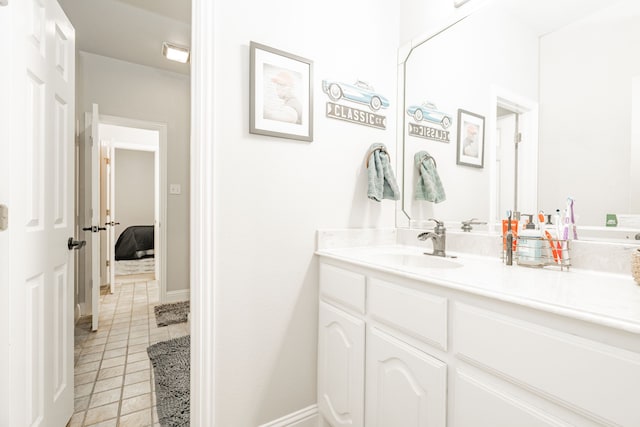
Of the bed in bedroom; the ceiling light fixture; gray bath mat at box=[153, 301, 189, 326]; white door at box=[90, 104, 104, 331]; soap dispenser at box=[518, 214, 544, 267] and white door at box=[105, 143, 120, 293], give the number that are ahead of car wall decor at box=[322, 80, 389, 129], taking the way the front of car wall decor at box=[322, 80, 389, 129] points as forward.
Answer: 1

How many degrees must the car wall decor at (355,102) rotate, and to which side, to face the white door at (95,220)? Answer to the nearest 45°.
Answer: approximately 135° to its right

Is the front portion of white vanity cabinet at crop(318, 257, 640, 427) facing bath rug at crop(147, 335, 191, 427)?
no

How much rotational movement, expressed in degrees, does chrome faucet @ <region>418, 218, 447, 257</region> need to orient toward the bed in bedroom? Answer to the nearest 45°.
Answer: approximately 90° to its right

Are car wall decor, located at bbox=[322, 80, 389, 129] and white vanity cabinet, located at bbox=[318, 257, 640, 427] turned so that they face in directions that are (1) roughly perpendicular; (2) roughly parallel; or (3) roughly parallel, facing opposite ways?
roughly perpendicular

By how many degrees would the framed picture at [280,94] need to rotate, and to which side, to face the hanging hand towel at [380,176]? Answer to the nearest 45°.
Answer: approximately 45° to its left

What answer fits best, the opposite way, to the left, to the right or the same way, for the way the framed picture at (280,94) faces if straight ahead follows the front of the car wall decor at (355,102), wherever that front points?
the same way

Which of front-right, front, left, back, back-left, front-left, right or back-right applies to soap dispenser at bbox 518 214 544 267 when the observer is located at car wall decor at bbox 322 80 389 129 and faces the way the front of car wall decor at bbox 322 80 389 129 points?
front

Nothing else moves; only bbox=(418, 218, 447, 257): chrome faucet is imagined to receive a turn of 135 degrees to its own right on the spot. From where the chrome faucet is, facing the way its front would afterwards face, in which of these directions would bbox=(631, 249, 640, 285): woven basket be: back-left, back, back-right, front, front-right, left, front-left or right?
back-right

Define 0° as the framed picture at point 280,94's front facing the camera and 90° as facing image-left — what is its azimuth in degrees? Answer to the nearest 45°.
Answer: approximately 315°

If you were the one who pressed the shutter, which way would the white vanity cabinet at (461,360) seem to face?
facing the viewer and to the left of the viewer

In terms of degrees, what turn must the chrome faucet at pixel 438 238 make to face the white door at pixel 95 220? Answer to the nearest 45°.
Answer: approximately 45° to its right

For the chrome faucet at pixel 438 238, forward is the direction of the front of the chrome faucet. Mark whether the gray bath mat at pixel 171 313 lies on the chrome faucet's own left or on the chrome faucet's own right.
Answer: on the chrome faucet's own right

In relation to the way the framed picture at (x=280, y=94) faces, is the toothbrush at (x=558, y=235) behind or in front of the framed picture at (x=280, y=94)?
in front

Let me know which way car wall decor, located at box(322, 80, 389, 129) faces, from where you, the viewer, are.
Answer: facing the viewer and to the right of the viewer

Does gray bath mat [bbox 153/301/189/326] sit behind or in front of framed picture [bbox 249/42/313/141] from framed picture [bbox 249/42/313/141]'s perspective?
behind
